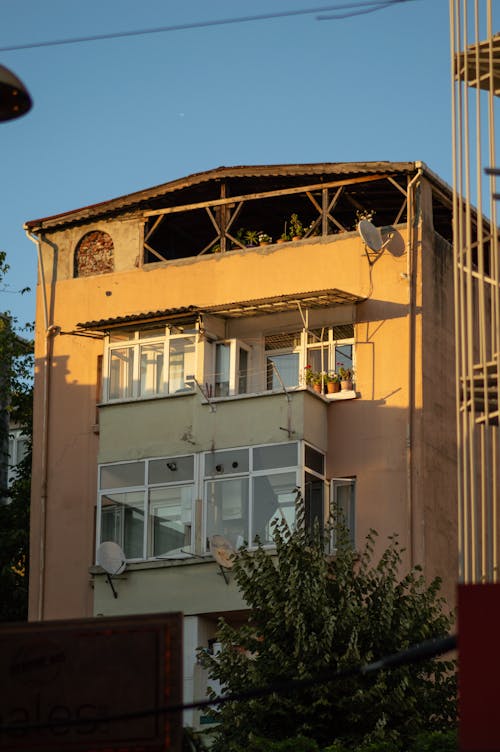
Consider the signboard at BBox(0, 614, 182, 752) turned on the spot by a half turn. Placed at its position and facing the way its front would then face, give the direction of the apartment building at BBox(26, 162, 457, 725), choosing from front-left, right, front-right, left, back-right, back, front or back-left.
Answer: front

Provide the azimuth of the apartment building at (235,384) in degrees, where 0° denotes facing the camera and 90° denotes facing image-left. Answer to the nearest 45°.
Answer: approximately 0°
